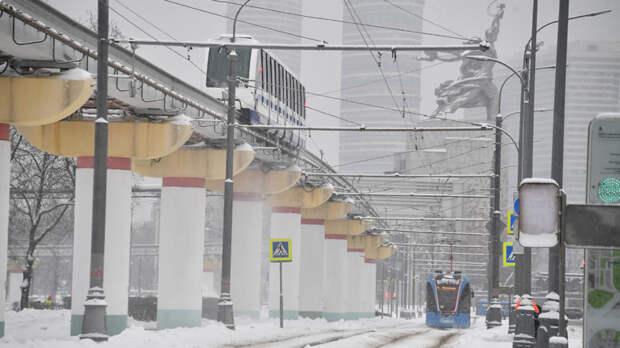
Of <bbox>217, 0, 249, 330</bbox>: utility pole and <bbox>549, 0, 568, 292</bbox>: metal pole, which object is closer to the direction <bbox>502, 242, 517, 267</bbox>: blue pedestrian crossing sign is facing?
the metal pole

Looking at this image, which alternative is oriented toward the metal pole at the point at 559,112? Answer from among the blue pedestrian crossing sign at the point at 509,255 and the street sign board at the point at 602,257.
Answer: the blue pedestrian crossing sign

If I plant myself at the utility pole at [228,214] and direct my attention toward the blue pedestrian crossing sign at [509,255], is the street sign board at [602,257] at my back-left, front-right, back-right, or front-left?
back-right

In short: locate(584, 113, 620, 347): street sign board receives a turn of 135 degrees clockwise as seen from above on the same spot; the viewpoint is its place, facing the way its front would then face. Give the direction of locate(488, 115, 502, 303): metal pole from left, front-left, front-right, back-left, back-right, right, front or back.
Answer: front-right

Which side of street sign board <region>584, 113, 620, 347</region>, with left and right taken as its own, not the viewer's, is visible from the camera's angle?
front

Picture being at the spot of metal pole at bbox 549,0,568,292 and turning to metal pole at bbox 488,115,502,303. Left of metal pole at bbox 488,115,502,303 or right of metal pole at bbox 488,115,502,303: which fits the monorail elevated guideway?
left

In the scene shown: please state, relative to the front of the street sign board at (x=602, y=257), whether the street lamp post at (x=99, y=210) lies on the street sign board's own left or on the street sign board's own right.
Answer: on the street sign board's own right

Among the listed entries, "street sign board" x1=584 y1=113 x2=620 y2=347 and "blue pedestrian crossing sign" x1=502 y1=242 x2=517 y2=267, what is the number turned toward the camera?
2

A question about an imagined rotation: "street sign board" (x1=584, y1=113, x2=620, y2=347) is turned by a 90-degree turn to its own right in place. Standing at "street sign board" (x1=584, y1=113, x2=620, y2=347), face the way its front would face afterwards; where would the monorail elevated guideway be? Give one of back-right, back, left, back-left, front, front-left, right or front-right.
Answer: front-right

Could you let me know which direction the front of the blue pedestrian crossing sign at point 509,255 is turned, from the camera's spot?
facing the viewer

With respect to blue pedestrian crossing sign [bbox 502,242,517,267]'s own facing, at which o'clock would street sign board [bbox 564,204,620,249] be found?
The street sign board is roughly at 12 o'clock from the blue pedestrian crossing sign.

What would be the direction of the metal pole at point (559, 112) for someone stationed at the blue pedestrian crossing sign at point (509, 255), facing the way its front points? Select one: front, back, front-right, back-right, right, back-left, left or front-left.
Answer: front
